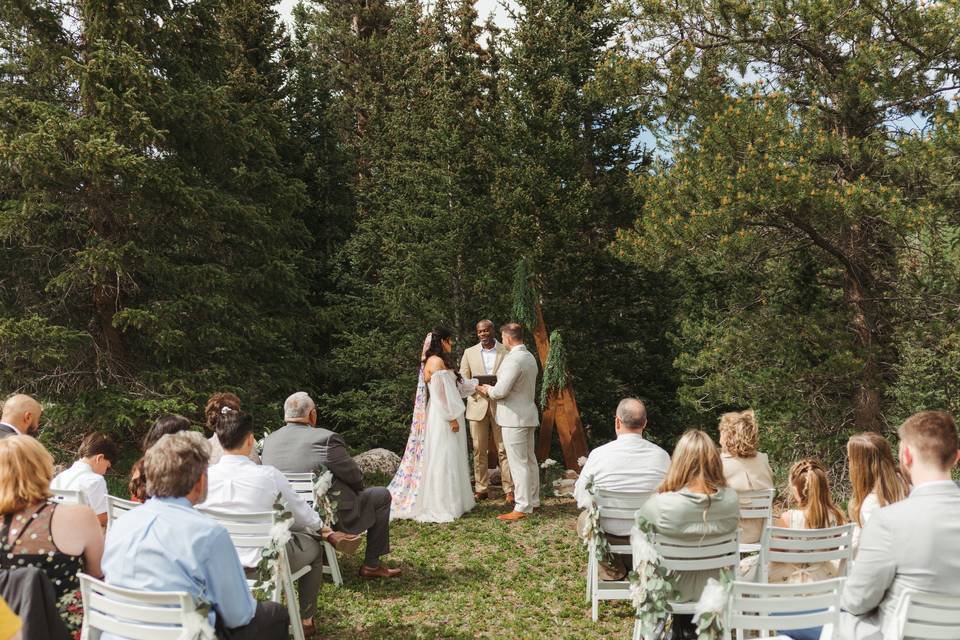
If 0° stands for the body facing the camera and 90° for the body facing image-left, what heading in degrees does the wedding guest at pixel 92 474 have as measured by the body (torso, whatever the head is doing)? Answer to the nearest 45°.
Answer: approximately 225°

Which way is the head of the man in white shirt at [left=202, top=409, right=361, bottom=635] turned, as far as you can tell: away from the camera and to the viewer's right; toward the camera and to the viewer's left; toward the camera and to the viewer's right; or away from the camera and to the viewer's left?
away from the camera and to the viewer's right

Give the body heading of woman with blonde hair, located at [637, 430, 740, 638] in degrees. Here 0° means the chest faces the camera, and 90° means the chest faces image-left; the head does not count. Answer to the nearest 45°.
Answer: approximately 180°

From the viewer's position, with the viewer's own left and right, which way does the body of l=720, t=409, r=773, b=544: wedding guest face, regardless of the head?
facing away from the viewer

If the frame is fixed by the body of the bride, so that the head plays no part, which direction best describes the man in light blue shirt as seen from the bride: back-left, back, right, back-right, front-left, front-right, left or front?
right

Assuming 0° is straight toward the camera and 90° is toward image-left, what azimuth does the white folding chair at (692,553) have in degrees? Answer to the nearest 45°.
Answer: approximately 180°

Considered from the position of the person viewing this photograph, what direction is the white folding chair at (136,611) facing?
facing away from the viewer and to the right of the viewer

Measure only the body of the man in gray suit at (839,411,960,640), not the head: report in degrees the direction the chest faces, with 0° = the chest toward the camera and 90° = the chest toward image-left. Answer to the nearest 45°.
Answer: approximately 135°

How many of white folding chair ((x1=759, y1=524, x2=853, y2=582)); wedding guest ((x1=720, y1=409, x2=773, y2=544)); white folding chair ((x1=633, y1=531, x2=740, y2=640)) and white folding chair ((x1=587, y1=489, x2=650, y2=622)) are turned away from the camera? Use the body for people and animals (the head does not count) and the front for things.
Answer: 4

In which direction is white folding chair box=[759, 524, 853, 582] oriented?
away from the camera

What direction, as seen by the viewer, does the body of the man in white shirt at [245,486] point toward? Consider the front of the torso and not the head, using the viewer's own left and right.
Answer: facing away from the viewer and to the right of the viewer

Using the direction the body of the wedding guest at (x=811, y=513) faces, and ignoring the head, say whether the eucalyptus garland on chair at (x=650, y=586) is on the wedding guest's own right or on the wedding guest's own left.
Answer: on the wedding guest's own left

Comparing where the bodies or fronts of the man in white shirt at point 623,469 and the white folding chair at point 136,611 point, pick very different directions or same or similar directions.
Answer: same or similar directions

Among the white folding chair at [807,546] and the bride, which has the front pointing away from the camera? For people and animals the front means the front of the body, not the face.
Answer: the white folding chair

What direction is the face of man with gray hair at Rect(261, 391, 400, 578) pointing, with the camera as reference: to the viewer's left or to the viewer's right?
to the viewer's right

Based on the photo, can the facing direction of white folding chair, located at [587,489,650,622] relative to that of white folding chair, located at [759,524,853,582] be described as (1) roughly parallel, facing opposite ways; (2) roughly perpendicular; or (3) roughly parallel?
roughly parallel
